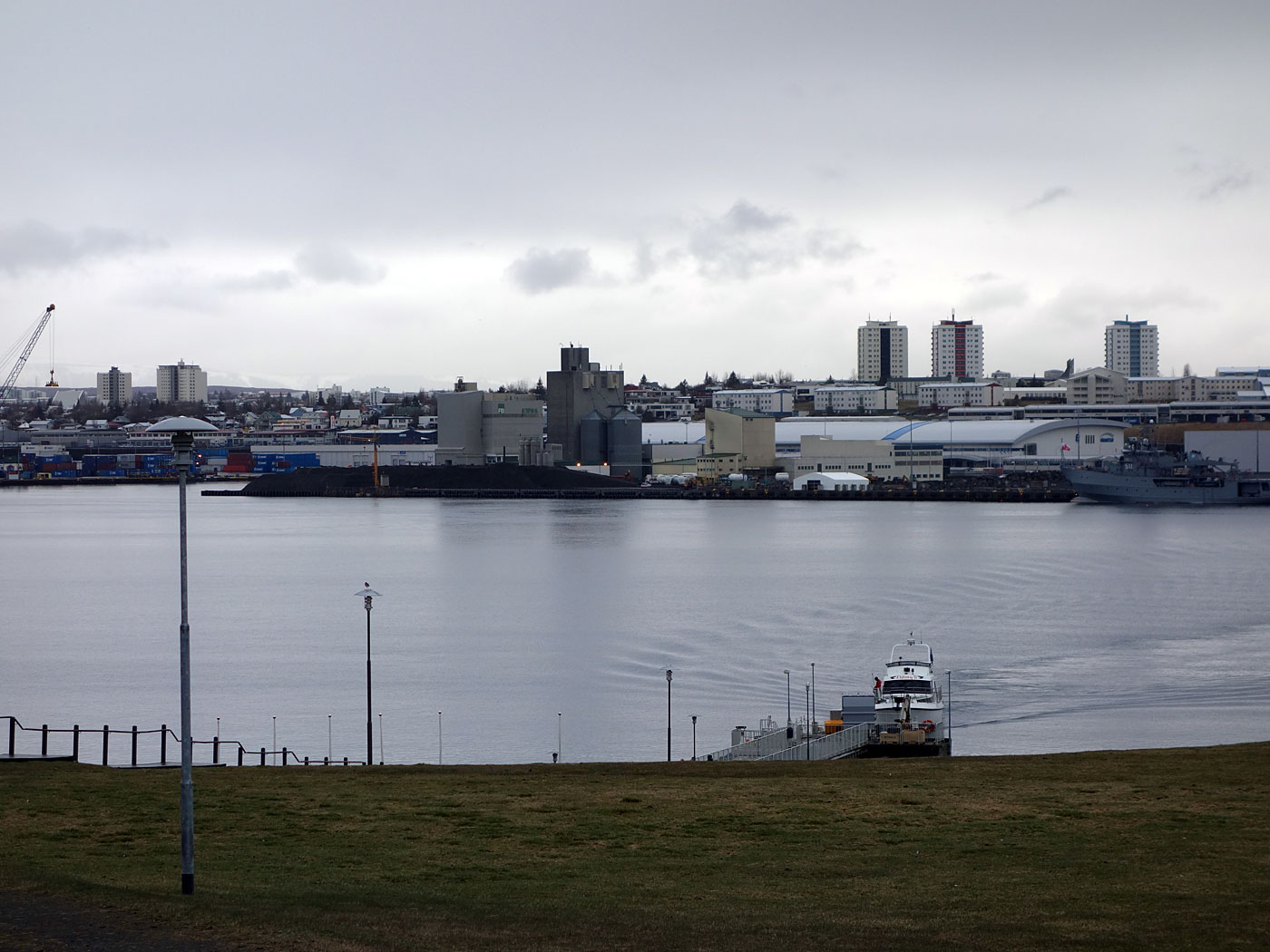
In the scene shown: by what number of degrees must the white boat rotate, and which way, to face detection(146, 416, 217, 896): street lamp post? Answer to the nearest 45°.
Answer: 0° — it already faces it

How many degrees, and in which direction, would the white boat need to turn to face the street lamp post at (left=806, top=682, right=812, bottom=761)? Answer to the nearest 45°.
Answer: approximately 45° to its right

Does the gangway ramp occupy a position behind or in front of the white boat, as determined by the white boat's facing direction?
in front

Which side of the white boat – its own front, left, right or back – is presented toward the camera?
front

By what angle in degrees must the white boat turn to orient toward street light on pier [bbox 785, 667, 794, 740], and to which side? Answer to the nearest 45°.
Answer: approximately 135° to its right
